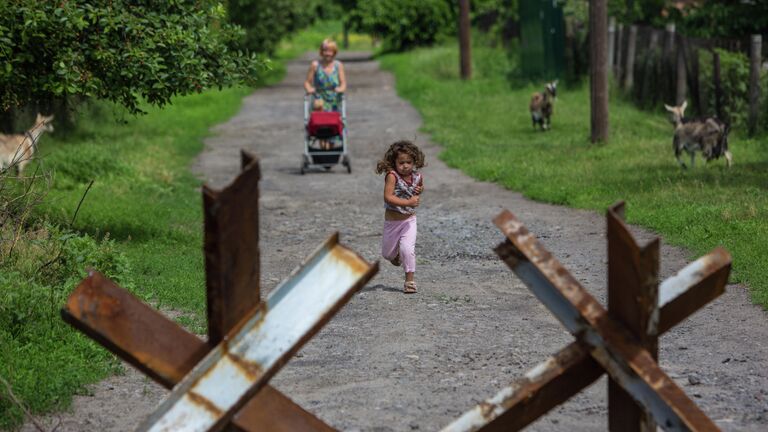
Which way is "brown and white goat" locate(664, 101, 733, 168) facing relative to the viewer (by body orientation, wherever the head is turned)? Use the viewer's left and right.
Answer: facing to the left of the viewer

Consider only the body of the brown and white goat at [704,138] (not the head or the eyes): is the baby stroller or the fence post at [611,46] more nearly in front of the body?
the baby stroller

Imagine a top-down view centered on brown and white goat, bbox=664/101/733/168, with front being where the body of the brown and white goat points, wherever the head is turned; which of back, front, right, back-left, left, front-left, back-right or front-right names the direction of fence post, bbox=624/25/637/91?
right

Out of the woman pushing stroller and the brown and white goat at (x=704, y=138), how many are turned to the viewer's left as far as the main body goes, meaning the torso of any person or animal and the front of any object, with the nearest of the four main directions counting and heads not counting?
1

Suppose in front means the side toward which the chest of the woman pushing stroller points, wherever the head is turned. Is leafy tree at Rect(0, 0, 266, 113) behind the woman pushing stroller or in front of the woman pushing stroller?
in front

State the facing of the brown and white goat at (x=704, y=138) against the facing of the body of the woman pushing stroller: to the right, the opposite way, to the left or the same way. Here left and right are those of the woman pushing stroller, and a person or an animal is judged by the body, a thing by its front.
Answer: to the right

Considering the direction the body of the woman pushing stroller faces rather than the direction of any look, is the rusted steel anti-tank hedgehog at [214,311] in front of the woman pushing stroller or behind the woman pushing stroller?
in front

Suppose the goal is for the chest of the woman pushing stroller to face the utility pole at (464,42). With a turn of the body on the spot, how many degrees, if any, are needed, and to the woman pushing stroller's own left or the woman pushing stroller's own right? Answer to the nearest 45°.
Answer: approximately 180°

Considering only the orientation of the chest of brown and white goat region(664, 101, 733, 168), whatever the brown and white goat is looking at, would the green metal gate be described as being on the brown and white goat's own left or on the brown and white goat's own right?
on the brown and white goat's own right

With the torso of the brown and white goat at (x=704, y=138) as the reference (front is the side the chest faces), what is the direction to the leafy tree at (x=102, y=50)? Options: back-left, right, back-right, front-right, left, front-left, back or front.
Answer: front-left
